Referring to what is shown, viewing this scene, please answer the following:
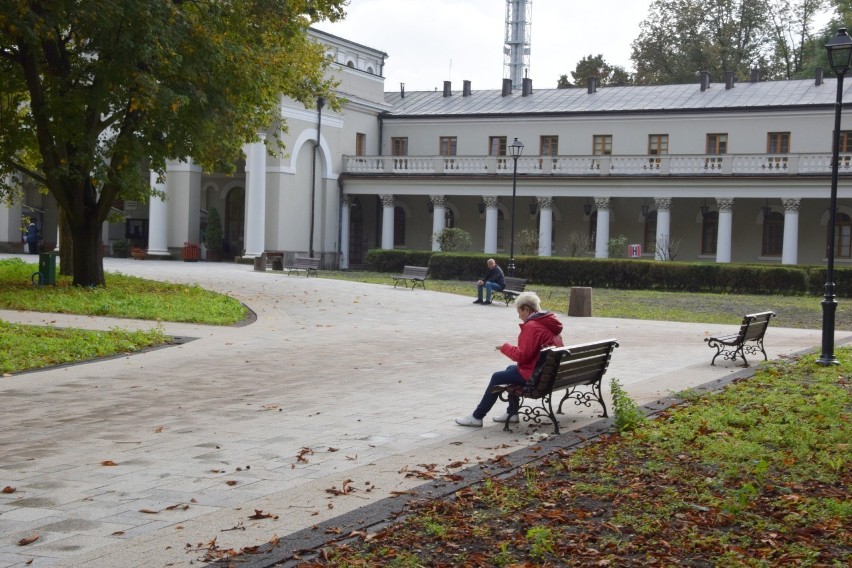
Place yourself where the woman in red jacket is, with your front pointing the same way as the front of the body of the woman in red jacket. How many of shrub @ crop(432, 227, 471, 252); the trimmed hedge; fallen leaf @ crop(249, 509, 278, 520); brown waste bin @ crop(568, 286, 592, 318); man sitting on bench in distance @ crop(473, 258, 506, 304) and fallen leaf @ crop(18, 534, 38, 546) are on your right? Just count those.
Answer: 4

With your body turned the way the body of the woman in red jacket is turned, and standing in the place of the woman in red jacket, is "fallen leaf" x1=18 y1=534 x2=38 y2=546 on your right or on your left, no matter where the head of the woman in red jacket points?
on your left

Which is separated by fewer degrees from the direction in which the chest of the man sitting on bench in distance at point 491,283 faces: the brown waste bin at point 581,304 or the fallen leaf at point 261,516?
the fallen leaf

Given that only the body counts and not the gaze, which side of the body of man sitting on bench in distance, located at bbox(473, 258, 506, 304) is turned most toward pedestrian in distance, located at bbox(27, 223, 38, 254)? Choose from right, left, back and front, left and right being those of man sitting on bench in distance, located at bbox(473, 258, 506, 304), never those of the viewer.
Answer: right

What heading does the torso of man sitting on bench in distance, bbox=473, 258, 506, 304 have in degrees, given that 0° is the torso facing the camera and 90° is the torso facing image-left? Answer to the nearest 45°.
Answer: approximately 45°

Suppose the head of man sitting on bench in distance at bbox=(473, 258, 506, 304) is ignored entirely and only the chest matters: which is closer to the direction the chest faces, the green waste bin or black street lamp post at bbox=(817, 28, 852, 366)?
the green waste bin

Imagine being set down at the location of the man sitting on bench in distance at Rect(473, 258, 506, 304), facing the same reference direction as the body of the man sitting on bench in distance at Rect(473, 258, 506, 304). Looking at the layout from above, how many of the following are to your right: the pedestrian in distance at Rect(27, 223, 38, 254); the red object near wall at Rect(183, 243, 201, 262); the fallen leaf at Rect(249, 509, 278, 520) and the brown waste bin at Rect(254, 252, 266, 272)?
3

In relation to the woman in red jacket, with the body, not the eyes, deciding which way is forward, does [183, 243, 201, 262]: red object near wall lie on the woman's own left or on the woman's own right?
on the woman's own right

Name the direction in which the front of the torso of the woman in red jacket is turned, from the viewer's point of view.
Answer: to the viewer's left

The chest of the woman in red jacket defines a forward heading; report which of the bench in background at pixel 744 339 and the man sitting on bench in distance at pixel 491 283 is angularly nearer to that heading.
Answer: the man sitting on bench in distance

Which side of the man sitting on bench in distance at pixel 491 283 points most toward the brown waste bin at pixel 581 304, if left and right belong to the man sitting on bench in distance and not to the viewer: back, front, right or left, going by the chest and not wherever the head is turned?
left

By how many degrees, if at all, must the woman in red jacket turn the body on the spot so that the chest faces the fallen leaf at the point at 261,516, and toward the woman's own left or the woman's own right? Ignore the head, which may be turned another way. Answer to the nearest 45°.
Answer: approximately 45° to the woman's own left
